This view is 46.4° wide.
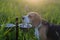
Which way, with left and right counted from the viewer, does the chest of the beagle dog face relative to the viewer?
facing to the left of the viewer
